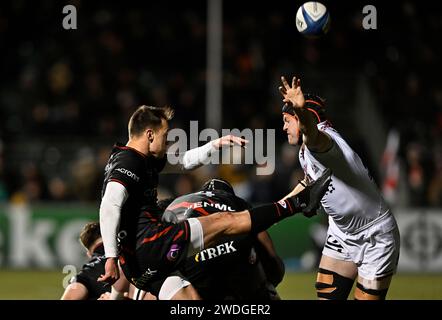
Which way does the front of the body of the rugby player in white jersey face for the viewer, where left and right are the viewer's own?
facing to the left of the viewer

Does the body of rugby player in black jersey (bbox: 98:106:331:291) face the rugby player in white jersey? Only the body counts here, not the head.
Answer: yes

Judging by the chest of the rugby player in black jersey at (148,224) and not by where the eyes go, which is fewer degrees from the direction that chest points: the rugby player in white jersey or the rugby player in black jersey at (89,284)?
the rugby player in white jersey

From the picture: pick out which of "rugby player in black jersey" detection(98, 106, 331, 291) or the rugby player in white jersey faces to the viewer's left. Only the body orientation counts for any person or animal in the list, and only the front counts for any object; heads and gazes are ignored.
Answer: the rugby player in white jersey

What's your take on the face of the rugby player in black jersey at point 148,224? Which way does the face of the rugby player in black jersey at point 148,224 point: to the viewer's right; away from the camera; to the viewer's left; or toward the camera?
to the viewer's right

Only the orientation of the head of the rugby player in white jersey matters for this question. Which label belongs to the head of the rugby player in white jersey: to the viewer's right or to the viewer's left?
to the viewer's left

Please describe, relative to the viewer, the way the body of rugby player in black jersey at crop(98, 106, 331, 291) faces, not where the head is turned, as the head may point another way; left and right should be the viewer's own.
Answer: facing to the right of the viewer

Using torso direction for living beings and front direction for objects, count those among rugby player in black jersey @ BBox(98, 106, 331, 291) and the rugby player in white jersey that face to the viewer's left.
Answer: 1

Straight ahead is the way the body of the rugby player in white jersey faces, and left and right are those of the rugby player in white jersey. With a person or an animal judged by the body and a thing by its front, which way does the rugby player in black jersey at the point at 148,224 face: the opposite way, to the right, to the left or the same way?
the opposite way
